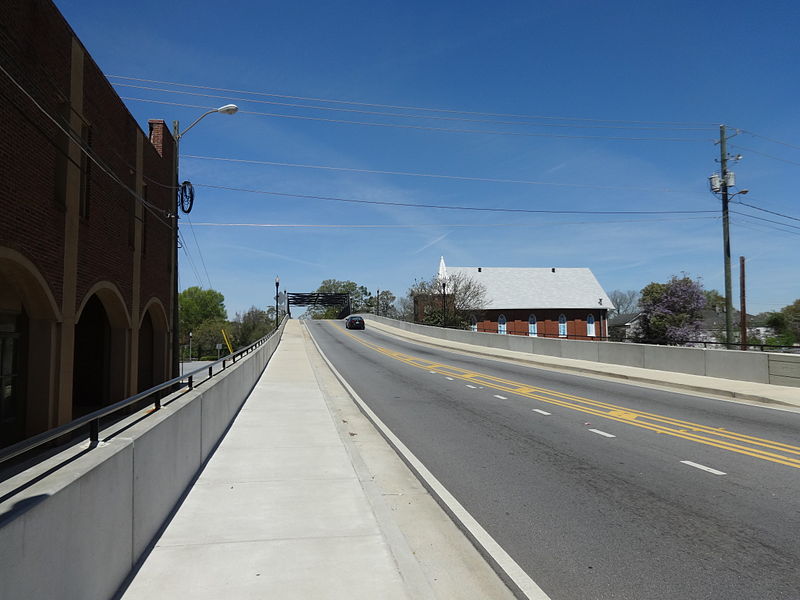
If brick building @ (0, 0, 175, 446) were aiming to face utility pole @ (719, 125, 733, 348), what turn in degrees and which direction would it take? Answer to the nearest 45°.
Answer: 0° — it already faces it

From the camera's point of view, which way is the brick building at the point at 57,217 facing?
to the viewer's right
